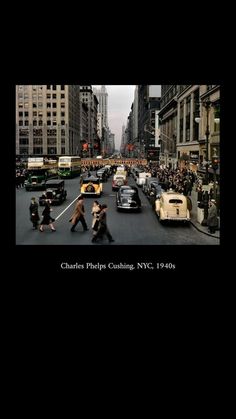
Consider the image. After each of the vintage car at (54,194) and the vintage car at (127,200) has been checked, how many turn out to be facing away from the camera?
1
